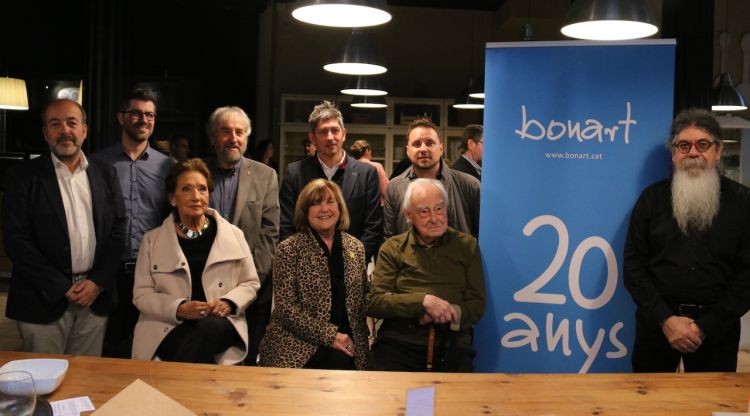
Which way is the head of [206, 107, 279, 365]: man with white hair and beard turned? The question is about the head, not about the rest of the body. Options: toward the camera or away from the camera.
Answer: toward the camera

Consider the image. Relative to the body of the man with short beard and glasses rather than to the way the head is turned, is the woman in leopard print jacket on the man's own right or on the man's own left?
on the man's own left

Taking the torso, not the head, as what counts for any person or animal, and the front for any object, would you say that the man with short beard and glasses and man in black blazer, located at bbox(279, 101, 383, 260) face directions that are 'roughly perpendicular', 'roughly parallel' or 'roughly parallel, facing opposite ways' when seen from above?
roughly parallel

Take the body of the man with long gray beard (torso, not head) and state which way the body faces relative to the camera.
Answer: toward the camera

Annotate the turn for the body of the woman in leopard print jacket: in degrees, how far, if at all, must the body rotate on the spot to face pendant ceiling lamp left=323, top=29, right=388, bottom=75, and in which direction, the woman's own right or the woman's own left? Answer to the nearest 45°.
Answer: approximately 135° to the woman's own left

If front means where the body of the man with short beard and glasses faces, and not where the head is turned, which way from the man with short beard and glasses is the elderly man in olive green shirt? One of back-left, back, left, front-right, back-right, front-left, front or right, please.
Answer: front-left

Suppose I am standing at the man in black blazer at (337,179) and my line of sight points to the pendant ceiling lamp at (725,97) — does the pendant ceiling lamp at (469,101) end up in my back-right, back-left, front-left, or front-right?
front-left

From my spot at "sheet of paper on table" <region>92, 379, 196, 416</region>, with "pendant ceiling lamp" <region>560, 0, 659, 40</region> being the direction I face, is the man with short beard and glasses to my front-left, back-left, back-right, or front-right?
front-left

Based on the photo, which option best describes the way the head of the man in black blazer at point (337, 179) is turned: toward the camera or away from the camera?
toward the camera

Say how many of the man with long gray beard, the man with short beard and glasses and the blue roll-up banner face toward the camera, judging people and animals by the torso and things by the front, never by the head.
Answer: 3

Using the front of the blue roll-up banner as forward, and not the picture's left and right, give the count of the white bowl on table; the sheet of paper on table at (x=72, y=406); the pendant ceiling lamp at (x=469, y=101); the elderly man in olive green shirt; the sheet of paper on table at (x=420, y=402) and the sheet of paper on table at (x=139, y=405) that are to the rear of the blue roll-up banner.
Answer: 1

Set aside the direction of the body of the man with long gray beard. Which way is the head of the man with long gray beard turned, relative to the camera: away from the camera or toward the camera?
toward the camera

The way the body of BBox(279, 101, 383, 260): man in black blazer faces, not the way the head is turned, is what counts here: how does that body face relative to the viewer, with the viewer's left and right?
facing the viewer

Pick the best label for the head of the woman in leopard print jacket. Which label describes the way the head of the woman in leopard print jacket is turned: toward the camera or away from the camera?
toward the camera

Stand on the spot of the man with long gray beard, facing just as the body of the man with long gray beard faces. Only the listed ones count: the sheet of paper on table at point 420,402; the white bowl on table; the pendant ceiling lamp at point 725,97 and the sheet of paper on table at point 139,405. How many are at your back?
1

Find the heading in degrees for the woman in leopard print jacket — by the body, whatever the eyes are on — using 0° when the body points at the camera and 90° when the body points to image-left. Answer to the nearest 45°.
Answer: approximately 315°
